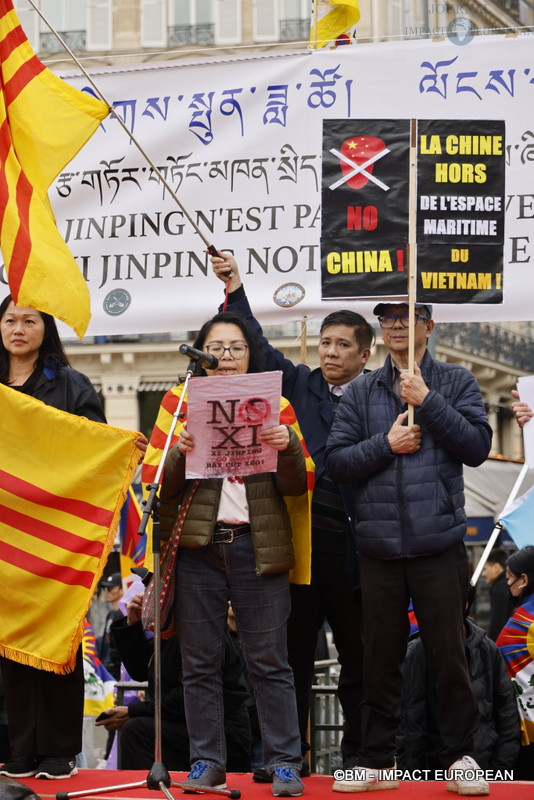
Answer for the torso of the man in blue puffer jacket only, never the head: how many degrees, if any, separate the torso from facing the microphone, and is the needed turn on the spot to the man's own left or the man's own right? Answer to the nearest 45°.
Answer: approximately 90° to the man's own right

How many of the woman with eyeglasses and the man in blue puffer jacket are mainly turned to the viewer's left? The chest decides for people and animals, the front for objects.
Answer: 0

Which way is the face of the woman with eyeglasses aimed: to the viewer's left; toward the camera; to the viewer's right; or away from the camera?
toward the camera

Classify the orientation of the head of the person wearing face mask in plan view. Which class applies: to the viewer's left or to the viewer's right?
to the viewer's left

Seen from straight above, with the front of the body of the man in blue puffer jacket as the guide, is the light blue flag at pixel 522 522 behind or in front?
behind

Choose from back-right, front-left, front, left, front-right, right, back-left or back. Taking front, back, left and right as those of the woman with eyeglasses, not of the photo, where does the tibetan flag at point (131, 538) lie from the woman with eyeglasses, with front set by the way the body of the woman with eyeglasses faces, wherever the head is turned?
back

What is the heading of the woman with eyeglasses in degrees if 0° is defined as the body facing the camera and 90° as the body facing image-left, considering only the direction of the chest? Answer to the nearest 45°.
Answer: approximately 0°
